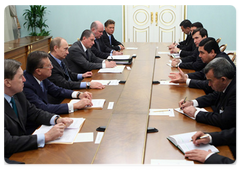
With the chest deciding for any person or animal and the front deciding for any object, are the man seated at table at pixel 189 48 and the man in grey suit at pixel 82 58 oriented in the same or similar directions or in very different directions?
very different directions

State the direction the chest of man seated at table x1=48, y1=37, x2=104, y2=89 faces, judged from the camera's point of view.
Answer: to the viewer's right

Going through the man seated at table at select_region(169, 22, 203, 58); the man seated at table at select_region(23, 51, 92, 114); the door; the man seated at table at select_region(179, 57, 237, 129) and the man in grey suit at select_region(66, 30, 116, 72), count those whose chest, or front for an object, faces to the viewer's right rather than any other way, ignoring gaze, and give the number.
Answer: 2

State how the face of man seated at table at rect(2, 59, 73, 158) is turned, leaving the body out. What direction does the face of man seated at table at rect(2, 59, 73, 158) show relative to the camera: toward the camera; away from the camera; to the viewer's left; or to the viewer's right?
to the viewer's right

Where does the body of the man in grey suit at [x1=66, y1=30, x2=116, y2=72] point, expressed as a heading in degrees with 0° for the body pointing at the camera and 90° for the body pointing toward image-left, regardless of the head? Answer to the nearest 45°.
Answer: approximately 270°

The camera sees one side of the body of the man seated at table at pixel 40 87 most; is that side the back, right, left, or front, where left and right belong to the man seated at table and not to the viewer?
right

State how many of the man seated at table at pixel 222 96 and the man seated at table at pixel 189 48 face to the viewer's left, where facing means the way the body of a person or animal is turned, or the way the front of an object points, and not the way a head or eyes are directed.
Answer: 2

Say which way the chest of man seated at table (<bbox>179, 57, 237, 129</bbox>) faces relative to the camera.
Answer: to the viewer's left

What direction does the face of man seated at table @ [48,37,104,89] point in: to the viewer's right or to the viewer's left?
to the viewer's right

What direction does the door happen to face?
toward the camera

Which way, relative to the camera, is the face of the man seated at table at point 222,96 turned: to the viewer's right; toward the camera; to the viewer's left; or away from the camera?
to the viewer's left

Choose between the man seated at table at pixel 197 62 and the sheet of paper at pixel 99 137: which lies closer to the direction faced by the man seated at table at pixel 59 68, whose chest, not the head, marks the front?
the man seated at table

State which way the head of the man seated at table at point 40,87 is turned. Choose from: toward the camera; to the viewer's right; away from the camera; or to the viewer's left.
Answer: to the viewer's right

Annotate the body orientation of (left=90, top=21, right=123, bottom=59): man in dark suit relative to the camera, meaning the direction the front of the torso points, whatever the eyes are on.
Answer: to the viewer's right
